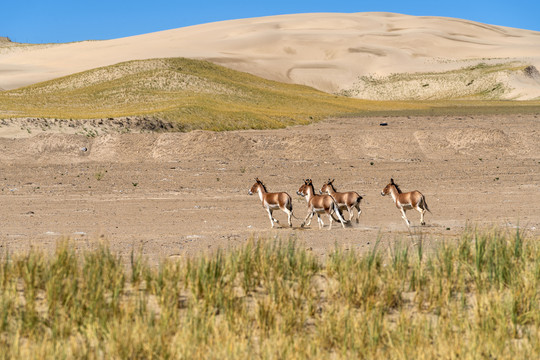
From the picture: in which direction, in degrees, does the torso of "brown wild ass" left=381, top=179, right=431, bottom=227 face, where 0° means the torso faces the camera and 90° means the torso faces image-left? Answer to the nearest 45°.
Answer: approximately 90°
